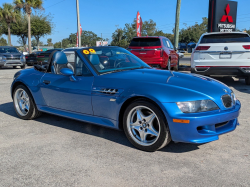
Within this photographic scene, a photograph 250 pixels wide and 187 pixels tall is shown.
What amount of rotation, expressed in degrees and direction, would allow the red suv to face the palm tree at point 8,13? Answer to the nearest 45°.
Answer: approximately 90° to its left

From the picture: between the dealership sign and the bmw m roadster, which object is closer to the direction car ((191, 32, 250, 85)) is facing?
the dealership sign

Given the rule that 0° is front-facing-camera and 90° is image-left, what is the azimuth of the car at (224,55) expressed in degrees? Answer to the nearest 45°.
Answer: approximately 180°

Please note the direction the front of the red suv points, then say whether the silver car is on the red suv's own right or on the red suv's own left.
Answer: on the red suv's own left

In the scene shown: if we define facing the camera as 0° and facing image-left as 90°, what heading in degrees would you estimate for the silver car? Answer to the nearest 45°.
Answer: approximately 0°

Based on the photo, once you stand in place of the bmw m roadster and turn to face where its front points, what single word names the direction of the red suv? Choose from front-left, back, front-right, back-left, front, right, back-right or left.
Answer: back-left

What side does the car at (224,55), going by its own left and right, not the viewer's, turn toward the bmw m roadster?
back

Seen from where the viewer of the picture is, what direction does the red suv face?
facing away from the viewer and to the right of the viewer

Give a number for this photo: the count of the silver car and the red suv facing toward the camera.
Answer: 1

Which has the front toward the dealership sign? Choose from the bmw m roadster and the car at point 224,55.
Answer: the car

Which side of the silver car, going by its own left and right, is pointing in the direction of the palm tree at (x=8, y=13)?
back

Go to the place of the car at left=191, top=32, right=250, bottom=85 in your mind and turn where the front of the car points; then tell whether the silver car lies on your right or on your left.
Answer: on your left

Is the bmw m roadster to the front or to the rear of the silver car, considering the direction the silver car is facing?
to the front
